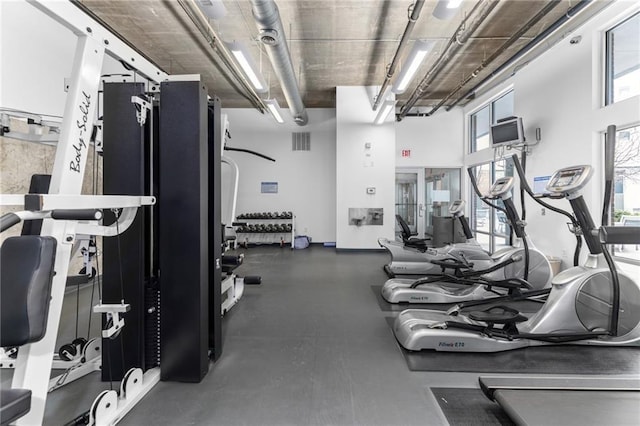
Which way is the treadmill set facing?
to the viewer's right

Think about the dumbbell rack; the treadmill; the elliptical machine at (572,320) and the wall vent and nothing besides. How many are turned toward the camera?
2

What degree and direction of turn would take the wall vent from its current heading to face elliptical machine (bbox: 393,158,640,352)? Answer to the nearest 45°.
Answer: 0° — it already faces it

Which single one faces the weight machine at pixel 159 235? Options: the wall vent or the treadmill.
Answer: the wall vent

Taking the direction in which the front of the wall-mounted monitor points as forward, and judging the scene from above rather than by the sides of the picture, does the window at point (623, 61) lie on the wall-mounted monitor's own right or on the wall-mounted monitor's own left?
on the wall-mounted monitor's own left

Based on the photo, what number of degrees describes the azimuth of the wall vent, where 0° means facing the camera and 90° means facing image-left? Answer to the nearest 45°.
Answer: approximately 0°

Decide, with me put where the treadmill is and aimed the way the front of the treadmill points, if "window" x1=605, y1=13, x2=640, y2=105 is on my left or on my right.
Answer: on my left

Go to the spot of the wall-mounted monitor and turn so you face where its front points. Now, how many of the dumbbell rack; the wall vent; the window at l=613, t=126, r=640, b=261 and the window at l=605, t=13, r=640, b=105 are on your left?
2

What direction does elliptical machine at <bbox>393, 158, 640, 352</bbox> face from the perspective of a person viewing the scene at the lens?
facing to the right of the viewer

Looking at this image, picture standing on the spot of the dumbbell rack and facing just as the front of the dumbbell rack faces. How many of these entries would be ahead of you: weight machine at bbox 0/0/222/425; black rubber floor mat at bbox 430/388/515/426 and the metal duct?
3

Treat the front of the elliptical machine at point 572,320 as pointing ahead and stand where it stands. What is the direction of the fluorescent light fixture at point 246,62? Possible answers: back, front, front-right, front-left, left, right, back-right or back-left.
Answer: back
